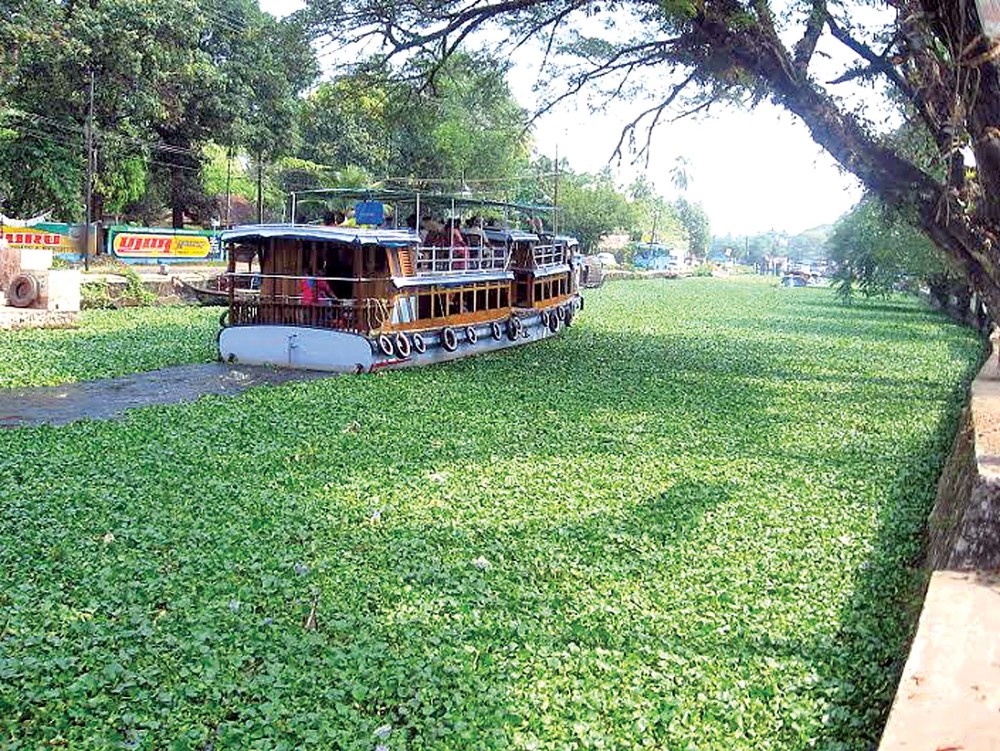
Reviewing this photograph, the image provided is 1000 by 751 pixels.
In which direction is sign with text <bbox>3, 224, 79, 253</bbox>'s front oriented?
toward the camera

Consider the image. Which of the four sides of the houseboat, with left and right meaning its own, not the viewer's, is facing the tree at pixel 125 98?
left

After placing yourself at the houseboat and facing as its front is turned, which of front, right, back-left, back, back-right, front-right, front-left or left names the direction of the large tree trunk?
right

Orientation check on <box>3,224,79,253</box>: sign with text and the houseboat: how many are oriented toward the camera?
1

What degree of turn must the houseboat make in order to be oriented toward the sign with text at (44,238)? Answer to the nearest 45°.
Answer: approximately 90° to its left

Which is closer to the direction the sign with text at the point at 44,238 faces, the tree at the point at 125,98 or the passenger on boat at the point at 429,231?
the passenger on boat

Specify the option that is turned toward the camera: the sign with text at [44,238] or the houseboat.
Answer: the sign with text

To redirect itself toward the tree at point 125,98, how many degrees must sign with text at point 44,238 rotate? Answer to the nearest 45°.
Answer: approximately 135° to its left
